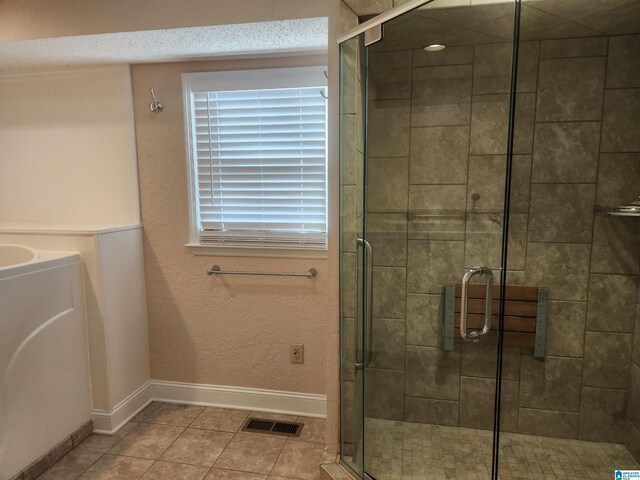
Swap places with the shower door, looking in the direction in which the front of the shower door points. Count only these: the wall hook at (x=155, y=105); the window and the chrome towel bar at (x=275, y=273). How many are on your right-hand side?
3

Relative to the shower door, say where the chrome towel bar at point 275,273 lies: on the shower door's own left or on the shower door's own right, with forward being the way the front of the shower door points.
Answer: on the shower door's own right

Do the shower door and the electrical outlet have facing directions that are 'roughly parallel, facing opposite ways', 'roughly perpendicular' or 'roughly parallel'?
roughly parallel

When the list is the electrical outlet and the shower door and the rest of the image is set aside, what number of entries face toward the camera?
2

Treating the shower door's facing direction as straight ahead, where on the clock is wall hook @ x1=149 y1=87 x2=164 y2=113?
The wall hook is roughly at 3 o'clock from the shower door.

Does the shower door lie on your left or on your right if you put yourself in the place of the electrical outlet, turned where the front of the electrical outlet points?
on your left

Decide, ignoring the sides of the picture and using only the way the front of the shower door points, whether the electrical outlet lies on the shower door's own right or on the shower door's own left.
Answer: on the shower door's own right

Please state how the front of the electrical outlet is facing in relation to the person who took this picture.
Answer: facing the viewer

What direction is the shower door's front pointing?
toward the camera
